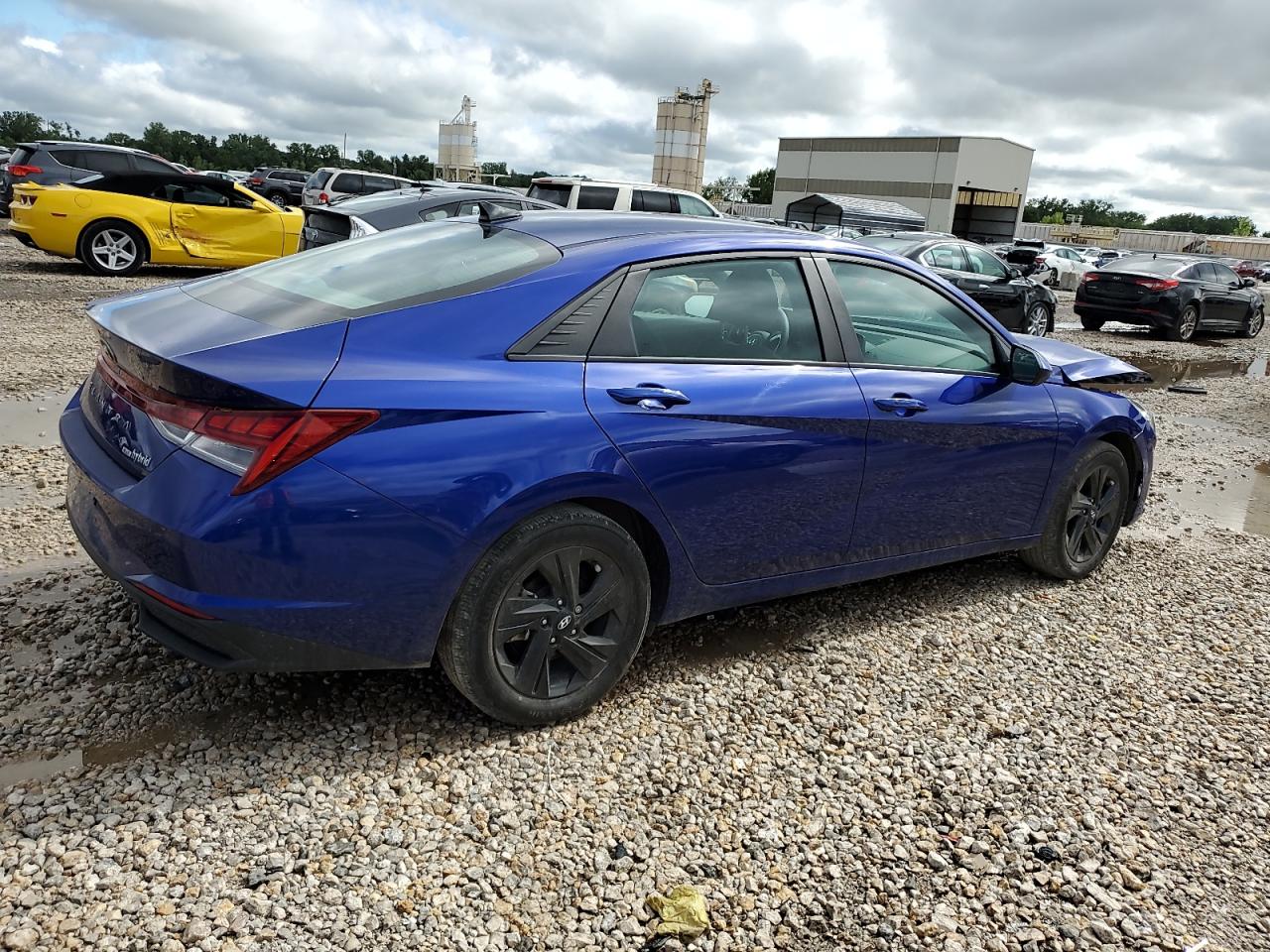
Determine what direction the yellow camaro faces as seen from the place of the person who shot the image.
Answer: facing to the right of the viewer

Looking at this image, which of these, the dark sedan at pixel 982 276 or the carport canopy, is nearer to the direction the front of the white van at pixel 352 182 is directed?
the carport canopy

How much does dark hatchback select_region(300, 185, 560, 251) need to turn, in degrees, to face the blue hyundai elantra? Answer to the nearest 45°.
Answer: approximately 135° to its right

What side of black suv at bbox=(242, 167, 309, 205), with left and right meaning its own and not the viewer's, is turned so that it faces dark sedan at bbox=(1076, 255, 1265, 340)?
right

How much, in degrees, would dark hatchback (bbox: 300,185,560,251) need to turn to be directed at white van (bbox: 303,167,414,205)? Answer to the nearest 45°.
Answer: approximately 45° to its left

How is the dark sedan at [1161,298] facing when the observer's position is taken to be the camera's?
facing away from the viewer and to the right of the viewer

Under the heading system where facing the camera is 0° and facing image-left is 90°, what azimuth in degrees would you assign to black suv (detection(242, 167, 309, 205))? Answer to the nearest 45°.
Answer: approximately 225°

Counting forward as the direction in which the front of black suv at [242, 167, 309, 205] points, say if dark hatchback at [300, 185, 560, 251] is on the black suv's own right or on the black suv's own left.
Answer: on the black suv's own right

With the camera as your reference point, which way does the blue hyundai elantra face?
facing away from the viewer and to the right of the viewer

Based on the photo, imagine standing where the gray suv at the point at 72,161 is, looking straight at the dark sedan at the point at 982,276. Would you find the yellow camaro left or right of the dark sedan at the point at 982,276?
right

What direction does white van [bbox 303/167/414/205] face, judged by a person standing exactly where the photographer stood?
facing away from the viewer and to the right of the viewer

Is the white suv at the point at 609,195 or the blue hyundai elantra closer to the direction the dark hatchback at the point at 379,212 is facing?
the white suv

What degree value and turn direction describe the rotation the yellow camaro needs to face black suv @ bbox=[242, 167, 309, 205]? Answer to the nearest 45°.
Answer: approximately 90° to its left
